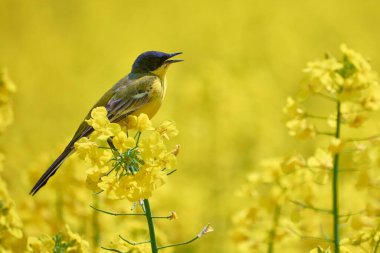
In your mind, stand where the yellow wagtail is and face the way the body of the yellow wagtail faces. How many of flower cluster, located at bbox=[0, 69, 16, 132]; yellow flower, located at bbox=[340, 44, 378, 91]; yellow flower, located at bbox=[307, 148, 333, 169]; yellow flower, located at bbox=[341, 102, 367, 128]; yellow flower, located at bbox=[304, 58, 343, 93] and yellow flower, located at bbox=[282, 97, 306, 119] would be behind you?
1

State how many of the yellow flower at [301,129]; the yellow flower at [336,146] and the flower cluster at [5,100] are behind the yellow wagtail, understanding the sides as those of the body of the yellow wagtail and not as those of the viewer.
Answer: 1

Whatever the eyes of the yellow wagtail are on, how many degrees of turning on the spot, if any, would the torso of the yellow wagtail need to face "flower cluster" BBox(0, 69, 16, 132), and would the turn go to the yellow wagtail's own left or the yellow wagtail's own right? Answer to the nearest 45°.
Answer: approximately 180°

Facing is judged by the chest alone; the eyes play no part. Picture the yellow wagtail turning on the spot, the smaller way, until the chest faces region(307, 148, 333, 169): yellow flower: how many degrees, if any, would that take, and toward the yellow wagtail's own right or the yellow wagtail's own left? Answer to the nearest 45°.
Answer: approximately 45° to the yellow wagtail's own left

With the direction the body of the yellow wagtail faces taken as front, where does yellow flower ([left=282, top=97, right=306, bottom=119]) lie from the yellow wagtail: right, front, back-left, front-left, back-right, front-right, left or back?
front-left

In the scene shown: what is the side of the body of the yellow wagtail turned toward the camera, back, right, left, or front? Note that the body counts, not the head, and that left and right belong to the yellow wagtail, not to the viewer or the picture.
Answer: right

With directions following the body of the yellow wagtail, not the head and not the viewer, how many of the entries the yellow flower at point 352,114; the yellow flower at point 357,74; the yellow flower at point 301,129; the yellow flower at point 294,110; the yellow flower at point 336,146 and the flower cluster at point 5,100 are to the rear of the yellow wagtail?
1

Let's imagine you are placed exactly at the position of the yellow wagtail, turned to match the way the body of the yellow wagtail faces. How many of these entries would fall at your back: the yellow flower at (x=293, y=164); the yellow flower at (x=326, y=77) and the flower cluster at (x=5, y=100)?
1
